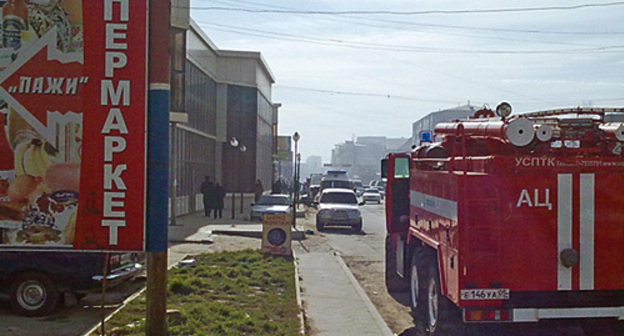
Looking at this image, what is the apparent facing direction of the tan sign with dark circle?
toward the camera

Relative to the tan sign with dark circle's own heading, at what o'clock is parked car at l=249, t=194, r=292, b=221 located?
The parked car is roughly at 6 o'clock from the tan sign with dark circle.

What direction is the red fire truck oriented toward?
away from the camera

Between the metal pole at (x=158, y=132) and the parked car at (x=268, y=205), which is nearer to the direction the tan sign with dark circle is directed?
the metal pole

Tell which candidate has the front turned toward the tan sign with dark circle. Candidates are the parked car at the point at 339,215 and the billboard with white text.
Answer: the parked car

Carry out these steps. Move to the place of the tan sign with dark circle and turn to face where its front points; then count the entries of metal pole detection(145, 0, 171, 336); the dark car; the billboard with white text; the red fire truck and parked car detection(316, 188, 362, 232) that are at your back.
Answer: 1

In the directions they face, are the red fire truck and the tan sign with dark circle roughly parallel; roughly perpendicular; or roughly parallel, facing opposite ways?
roughly parallel, facing opposite ways

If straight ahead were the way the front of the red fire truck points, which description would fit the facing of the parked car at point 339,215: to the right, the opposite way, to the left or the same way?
the opposite way

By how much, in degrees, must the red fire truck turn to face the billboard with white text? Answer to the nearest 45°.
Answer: approximately 90° to its left

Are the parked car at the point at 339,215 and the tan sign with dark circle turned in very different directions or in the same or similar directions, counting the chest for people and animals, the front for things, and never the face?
same or similar directions

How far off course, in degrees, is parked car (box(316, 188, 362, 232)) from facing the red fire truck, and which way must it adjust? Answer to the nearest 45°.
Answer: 0° — it already faces it

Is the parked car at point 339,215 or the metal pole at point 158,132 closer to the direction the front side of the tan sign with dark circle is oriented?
the metal pole

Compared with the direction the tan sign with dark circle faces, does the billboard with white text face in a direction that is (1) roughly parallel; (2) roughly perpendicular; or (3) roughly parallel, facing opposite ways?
roughly parallel

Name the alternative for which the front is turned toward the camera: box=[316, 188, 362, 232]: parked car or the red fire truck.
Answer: the parked car

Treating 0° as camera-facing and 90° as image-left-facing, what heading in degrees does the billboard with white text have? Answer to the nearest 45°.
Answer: approximately 0°

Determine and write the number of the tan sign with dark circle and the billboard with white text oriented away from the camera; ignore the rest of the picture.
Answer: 0

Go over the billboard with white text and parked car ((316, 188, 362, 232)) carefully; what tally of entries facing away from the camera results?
0

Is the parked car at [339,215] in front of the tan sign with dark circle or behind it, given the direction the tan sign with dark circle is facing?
behind
